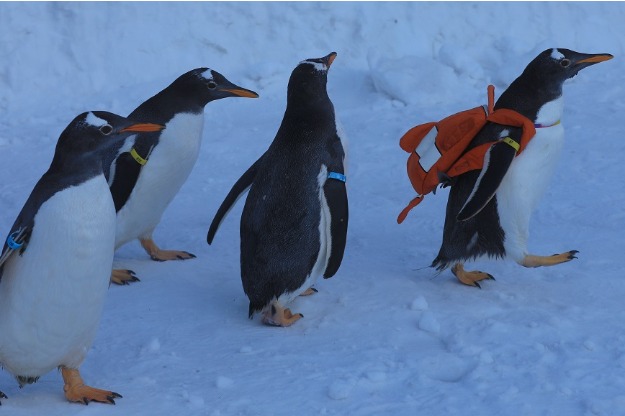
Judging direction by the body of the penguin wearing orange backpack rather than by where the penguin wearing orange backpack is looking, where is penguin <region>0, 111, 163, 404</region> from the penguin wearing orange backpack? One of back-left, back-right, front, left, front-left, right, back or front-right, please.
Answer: back-right

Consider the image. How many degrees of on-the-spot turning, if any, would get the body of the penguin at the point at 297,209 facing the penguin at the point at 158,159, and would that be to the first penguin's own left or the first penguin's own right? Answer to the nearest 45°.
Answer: approximately 90° to the first penguin's own left

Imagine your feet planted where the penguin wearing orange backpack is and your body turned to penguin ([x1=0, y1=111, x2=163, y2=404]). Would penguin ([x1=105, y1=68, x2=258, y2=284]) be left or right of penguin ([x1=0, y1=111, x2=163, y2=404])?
right

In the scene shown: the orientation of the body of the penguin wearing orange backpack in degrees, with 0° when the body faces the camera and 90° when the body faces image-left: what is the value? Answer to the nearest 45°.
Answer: approximately 270°

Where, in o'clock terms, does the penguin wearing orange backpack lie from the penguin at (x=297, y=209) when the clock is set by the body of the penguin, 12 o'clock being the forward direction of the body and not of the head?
The penguin wearing orange backpack is roughly at 1 o'clock from the penguin.

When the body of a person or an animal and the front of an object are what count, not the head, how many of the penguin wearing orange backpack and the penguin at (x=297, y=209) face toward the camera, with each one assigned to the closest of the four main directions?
0

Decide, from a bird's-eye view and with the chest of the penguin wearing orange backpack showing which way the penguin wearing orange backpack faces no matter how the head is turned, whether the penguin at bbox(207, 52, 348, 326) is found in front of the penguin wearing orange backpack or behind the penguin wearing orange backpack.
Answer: behind

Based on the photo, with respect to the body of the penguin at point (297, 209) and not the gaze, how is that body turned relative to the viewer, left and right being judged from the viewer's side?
facing away from the viewer and to the right of the viewer

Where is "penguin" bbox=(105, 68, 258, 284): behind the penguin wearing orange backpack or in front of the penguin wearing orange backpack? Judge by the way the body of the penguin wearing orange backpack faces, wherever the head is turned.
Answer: behind

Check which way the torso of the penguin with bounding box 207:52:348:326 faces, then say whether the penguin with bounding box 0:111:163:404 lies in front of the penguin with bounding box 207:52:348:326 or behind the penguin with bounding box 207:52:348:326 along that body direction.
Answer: behind
